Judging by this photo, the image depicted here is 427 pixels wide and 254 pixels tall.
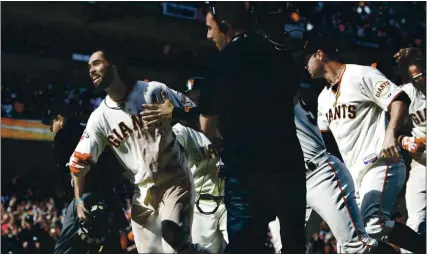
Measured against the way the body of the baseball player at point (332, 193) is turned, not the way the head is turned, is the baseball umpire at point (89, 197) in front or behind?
in front

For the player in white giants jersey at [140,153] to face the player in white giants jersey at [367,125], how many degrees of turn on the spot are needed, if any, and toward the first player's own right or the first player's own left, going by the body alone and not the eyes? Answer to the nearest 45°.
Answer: approximately 135° to the first player's own left

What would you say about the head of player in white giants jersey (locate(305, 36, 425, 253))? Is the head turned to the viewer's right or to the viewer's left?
to the viewer's left

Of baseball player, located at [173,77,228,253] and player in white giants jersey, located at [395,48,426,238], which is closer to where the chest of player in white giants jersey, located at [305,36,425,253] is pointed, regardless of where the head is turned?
the baseball player

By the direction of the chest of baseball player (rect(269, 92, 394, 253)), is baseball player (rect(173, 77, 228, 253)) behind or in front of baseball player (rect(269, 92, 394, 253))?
in front

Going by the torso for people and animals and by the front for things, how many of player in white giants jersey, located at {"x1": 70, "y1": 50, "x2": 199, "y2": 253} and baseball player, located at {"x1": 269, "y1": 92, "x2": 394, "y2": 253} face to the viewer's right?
0

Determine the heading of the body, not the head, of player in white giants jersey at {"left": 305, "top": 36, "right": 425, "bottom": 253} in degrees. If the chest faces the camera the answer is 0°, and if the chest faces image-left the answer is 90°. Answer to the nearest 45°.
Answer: approximately 45°

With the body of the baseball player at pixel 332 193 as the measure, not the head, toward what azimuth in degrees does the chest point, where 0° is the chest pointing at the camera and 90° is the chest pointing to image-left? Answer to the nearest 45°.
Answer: approximately 90°
